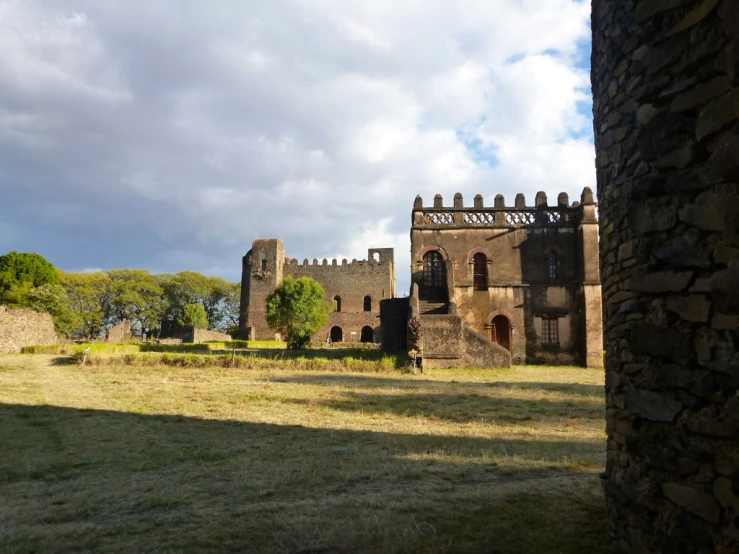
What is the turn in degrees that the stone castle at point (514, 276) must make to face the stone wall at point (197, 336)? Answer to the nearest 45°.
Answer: approximately 135° to its right

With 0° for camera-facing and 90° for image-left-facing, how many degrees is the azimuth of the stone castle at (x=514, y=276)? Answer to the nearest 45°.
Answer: approximately 0°

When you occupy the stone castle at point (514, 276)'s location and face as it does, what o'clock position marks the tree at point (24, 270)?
The tree is roughly at 4 o'clock from the stone castle.

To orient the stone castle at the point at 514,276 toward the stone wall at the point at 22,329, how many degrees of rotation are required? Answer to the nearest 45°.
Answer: approximately 90° to its right

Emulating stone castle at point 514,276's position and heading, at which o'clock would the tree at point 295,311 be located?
The tree is roughly at 4 o'clock from the stone castle.
